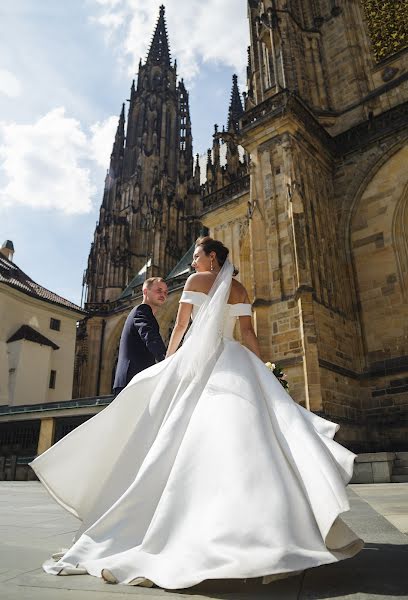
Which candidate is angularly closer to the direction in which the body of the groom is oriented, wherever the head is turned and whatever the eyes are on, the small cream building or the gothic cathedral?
the gothic cathedral

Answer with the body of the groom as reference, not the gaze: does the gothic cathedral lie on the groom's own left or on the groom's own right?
on the groom's own left

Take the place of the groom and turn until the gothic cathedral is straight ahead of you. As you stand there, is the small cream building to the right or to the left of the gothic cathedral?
left

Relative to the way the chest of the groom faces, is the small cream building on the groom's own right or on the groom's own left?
on the groom's own left

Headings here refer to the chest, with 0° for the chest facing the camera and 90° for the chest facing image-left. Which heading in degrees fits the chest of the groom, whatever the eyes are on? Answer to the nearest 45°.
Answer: approximately 270°

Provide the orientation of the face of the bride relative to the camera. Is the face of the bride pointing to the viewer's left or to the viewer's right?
to the viewer's left
